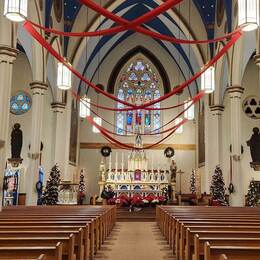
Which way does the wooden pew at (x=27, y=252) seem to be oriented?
away from the camera

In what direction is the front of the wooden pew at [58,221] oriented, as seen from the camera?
facing away from the viewer

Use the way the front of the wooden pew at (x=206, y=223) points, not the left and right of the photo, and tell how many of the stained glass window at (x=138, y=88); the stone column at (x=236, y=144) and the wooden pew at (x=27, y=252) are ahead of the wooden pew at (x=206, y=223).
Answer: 2

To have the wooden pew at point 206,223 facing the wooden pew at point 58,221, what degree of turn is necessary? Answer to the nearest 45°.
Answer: approximately 90° to its left

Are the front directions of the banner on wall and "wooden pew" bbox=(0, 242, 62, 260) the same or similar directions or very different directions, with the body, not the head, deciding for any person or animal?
very different directions

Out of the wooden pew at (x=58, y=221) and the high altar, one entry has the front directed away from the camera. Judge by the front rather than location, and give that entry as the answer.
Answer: the wooden pew

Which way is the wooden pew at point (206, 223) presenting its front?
away from the camera

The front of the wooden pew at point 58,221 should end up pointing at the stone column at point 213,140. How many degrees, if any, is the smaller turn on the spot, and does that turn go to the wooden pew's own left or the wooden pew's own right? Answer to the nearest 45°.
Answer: approximately 45° to the wooden pew's own right

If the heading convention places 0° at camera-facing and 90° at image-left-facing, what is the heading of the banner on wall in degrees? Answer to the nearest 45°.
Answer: approximately 0°
